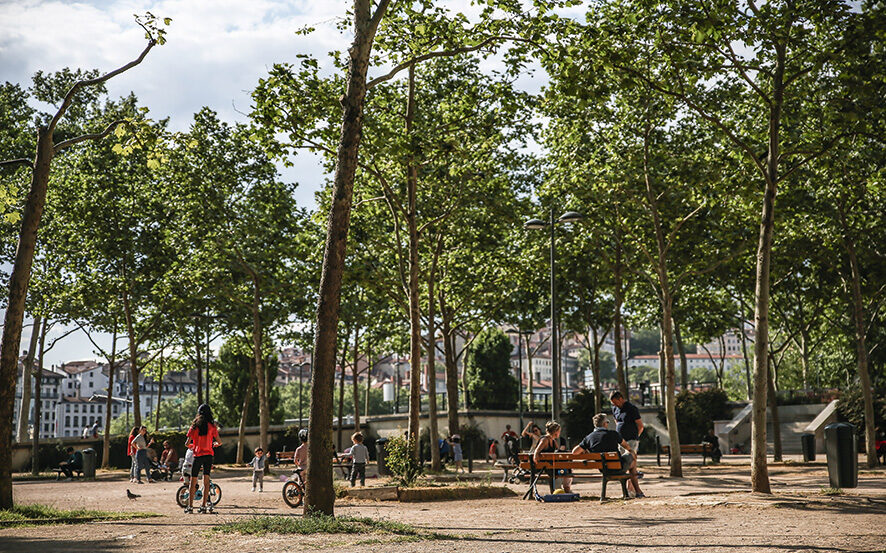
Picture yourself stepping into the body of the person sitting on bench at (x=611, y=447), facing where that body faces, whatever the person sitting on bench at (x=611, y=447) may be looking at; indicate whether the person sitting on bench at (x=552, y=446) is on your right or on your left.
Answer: on your left

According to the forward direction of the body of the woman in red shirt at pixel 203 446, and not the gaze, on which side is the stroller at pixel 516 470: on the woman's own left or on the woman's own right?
on the woman's own right

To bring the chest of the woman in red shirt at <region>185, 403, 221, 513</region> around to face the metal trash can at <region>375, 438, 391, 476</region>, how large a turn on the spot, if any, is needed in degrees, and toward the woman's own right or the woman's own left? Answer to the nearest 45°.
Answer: approximately 45° to the woman's own right

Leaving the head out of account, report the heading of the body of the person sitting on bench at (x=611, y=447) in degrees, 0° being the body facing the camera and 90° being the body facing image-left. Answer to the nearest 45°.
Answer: approximately 225°

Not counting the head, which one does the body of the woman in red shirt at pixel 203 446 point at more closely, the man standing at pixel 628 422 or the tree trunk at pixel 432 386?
the tree trunk

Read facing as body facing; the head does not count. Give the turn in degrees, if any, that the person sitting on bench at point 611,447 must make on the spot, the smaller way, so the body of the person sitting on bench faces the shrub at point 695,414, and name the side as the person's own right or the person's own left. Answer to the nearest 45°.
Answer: approximately 45° to the person's own left

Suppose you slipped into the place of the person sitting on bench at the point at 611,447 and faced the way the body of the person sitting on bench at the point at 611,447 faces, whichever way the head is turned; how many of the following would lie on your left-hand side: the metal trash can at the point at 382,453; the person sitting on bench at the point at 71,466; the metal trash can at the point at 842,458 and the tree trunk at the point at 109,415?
3

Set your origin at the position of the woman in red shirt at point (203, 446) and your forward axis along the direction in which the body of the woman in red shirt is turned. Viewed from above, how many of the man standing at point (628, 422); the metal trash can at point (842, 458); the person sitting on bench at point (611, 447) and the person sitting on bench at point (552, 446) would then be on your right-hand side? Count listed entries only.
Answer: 4

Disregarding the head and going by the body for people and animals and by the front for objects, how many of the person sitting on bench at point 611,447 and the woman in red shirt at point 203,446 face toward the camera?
0

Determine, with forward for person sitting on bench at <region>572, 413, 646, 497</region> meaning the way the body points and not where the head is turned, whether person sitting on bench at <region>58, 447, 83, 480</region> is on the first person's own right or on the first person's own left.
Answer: on the first person's own left

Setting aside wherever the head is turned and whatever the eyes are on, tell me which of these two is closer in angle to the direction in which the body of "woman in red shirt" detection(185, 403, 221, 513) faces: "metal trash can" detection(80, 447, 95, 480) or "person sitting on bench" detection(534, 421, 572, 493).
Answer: the metal trash can

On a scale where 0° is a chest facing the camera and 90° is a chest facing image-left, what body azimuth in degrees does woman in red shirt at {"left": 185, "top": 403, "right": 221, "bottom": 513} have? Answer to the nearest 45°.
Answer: approximately 180°

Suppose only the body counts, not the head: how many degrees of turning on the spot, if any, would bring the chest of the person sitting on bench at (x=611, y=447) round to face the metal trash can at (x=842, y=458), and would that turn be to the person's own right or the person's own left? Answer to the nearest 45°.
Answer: approximately 45° to the person's own right

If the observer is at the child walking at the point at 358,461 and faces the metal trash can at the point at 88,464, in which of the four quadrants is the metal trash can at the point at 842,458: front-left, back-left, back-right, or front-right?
back-right

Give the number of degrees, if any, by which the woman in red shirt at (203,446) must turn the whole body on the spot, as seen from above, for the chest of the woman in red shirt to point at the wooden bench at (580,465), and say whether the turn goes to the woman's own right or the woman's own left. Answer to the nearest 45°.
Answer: approximately 90° to the woman's own right

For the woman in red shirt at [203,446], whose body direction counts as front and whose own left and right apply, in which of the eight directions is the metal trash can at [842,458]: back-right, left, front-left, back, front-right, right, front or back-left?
right
